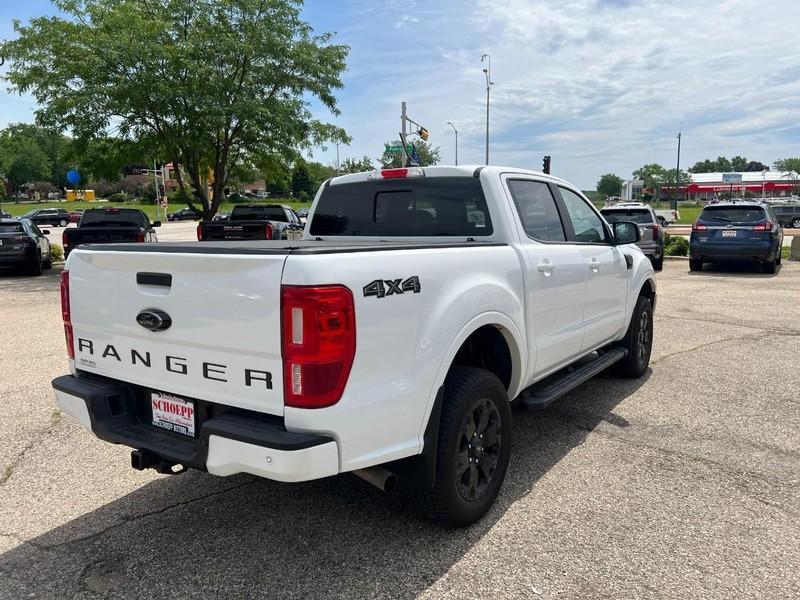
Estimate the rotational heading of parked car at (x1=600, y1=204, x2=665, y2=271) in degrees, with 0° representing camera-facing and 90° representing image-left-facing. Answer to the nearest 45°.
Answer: approximately 180°

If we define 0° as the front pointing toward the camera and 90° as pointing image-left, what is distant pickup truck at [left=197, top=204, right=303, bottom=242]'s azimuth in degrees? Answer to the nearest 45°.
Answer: approximately 225°

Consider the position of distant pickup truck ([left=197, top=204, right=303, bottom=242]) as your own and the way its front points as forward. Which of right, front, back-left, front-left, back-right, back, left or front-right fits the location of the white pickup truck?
back-right

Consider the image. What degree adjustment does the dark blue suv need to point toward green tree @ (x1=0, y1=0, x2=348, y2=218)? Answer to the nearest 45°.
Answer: approximately 90° to its left

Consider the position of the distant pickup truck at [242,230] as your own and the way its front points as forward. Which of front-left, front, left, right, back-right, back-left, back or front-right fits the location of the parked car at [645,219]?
front-right

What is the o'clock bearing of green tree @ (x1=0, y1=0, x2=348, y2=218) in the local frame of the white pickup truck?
The green tree is roughly at 10 o'clock from the white pickup truck.

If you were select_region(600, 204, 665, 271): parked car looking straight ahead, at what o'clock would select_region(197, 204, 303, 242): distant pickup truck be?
The distant pickup truck is roughly at 8 o'clock from the parked car.

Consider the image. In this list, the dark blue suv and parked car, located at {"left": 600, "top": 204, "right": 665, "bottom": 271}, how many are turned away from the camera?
2

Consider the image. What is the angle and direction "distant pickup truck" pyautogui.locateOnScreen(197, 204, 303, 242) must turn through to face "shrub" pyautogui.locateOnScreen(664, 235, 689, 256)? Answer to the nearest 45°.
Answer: approximately 45° to its right

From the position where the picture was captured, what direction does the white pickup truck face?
facing away from the viewer and to the right of the viewer

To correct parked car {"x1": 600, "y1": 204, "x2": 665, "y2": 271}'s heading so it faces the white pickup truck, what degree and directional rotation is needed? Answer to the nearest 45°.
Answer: approximately 180°

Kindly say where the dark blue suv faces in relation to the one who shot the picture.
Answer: facing away from the viewer
